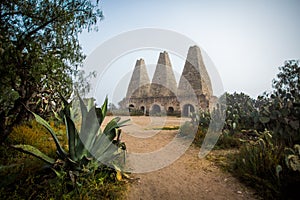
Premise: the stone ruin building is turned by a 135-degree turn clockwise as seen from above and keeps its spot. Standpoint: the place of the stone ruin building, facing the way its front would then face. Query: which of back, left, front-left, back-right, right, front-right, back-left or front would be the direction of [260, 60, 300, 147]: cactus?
back

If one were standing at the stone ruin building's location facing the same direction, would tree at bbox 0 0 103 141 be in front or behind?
in front

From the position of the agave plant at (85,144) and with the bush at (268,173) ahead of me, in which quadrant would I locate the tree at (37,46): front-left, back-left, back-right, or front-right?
back-left

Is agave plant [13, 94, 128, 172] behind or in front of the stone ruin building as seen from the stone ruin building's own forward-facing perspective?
in front

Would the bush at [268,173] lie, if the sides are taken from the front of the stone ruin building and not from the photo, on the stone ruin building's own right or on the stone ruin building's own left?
on the stone ruin building's own left
